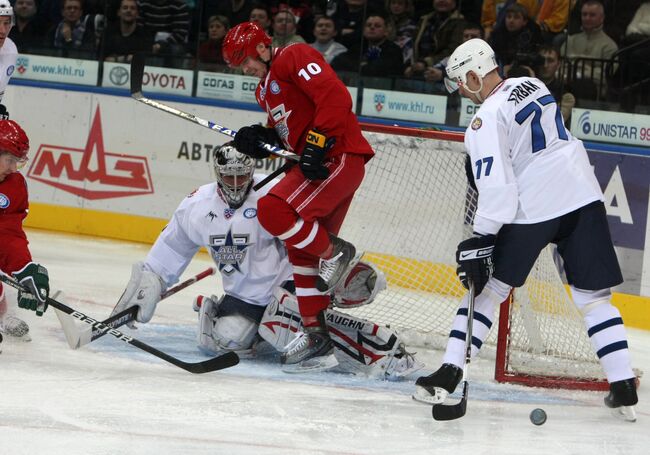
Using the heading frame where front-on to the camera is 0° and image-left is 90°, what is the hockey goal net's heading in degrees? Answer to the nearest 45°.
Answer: approximately 45°

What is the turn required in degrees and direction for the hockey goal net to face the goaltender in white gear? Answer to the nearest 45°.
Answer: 0° — it already faces them

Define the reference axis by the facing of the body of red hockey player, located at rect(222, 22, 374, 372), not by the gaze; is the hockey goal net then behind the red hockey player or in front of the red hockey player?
behind

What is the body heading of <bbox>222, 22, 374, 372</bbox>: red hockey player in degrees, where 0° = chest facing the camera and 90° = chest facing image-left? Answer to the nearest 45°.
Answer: approximately 45°

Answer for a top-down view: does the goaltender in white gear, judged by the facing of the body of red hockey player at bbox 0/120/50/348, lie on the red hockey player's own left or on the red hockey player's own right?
on the red hockey player's own left

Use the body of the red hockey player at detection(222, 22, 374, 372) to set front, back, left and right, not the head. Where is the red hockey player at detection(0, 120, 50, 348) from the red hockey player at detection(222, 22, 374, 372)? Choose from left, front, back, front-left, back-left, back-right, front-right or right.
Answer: front-right
